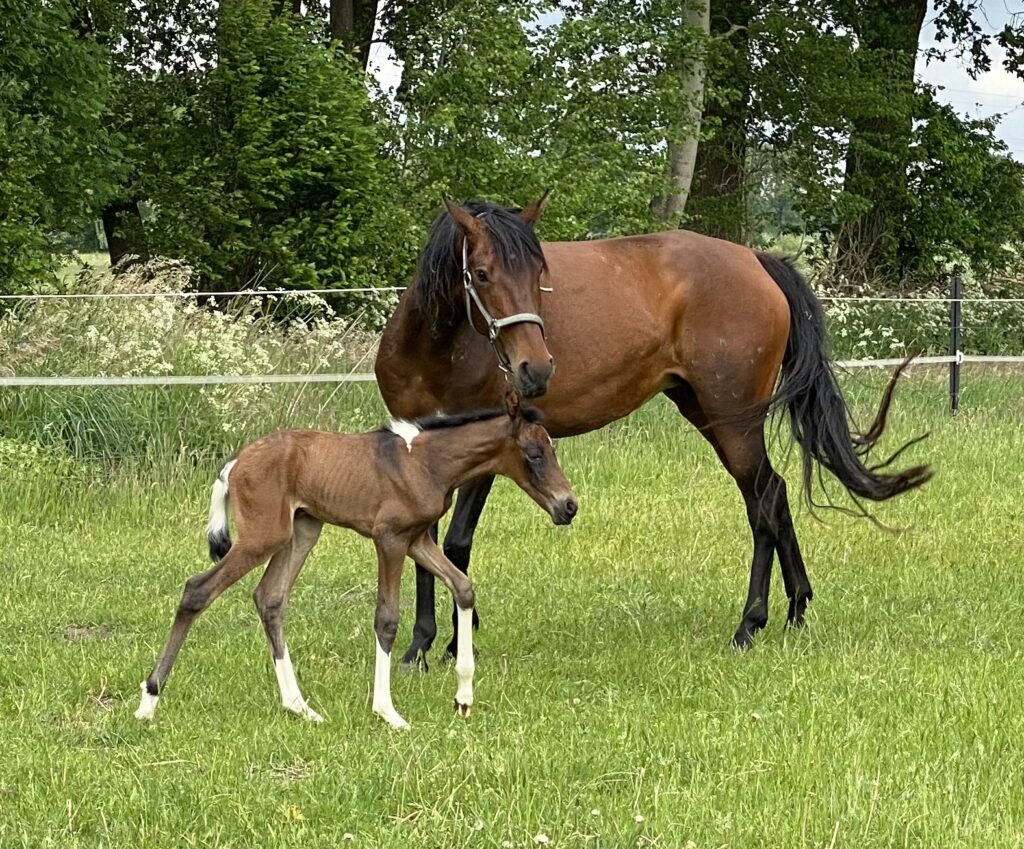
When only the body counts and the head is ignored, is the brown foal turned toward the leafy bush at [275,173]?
no

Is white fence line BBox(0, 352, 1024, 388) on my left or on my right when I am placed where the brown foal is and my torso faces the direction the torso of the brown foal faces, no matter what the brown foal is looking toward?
on my left

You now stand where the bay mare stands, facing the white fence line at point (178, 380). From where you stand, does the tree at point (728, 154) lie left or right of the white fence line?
right

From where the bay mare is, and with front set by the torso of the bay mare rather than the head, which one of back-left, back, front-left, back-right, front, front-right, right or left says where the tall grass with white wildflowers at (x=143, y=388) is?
front-right

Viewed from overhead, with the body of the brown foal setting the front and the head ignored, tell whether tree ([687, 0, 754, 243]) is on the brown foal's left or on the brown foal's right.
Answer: on the brown foal's left

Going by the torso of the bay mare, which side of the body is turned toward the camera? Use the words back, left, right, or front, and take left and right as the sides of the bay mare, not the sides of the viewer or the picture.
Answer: left

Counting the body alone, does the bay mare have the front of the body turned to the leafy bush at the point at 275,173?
no

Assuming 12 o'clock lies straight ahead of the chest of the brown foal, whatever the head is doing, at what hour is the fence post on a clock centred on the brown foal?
The fence post is roughly at 10 o'clock from the brown foal.

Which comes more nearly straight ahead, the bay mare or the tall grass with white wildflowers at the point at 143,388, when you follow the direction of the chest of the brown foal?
the bay mare

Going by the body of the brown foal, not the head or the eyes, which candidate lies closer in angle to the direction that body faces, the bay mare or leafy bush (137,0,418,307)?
the bay mare

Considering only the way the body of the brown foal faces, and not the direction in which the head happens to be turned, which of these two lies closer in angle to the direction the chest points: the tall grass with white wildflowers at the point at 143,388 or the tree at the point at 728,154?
the tree

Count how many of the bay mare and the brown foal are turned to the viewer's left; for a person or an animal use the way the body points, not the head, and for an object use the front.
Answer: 1

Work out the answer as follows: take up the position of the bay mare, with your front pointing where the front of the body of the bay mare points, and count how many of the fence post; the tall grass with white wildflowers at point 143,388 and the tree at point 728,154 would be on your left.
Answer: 0

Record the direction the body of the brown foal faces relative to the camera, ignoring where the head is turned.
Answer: to the viewer's right

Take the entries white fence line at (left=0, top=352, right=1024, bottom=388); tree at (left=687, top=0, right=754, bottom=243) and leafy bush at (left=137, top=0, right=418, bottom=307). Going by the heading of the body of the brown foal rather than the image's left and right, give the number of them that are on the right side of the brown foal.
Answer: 0

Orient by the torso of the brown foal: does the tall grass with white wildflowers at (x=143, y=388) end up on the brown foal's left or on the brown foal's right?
on the brown foal's left

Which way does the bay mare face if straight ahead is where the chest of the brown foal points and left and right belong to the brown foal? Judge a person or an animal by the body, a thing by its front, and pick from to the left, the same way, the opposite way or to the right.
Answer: the opposite way
